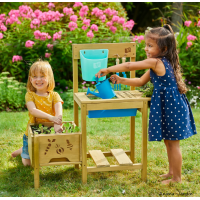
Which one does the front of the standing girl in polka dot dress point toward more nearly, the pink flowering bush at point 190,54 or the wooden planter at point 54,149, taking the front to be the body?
the wooden planter

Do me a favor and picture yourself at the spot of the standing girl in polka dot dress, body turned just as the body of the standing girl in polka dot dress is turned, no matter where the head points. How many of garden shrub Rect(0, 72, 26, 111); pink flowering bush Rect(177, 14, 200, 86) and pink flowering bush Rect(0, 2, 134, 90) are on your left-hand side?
0

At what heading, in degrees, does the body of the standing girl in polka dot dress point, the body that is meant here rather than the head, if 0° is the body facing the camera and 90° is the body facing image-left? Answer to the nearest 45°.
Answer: approximately 90°

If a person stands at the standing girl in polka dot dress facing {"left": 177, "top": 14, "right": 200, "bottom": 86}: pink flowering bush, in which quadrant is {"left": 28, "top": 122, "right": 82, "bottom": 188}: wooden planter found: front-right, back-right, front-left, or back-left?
back-left

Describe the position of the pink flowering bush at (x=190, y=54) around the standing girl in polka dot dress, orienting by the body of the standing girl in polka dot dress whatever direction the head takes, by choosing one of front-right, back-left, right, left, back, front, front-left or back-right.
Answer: right

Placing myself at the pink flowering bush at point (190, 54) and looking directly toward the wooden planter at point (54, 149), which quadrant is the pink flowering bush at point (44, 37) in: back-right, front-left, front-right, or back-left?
front-right

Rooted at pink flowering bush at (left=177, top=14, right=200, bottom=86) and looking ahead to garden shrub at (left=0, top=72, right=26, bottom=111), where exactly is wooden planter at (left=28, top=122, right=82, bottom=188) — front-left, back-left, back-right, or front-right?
front-left

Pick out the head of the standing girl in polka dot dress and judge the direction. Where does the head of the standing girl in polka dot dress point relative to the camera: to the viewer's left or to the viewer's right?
to the viewer's left

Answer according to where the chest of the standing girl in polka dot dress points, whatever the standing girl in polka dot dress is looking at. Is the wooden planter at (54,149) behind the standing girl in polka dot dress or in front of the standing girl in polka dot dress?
in front
